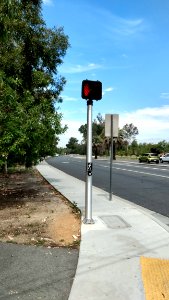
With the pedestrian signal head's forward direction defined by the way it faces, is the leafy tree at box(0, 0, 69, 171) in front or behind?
behind

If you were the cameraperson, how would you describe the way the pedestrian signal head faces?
facing the viewer
